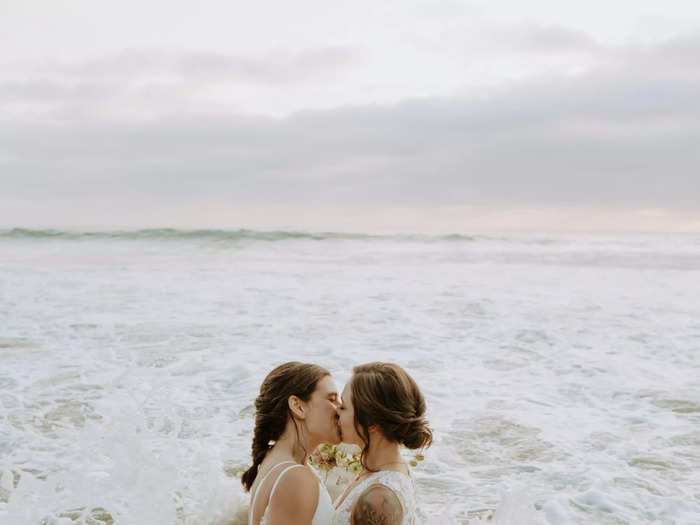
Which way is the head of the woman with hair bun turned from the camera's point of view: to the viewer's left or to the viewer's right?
to the viewer's left

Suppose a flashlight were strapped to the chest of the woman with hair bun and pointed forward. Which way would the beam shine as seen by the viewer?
to the viewer's left

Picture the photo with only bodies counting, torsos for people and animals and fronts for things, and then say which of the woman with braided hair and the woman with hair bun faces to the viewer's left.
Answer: the woman with hair bun

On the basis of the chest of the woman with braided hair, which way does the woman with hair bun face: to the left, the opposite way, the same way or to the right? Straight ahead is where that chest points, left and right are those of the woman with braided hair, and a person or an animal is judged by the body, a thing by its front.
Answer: the opposite way

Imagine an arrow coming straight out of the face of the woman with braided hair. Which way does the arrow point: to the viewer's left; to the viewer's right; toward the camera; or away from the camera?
to the viewer's right

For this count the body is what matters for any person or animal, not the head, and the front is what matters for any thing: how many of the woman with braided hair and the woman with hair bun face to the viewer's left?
1

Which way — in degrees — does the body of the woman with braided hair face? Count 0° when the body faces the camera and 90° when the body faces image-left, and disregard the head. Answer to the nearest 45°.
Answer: approximately 270°
